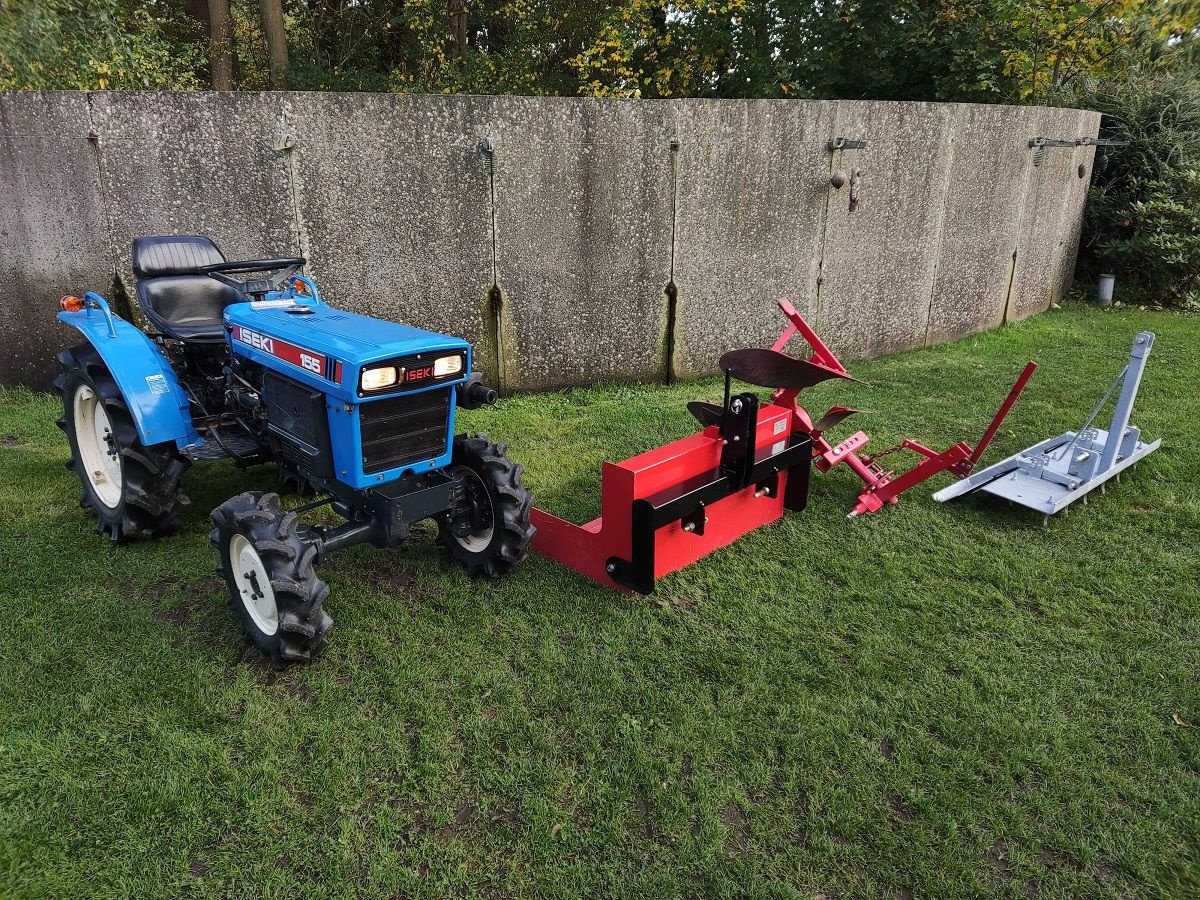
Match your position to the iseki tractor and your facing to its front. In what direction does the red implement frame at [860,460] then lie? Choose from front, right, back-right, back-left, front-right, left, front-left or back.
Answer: front-left

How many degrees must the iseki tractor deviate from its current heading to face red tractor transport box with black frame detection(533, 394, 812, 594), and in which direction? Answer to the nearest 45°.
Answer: approximately 45° to its left

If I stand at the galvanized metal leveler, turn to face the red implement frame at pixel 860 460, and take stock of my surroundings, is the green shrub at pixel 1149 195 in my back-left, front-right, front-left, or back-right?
back-right

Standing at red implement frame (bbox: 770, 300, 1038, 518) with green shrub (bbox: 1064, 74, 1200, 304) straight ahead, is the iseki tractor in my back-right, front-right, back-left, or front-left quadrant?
back-left

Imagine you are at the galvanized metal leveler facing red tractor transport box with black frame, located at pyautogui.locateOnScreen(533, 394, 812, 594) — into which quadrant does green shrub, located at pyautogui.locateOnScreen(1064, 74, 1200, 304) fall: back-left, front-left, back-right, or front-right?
back-right

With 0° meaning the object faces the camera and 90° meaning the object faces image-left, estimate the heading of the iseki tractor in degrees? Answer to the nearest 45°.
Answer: approximately 315°

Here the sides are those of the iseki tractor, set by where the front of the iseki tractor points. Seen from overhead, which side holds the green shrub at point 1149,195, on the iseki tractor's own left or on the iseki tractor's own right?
on the iseki tractor's own left
